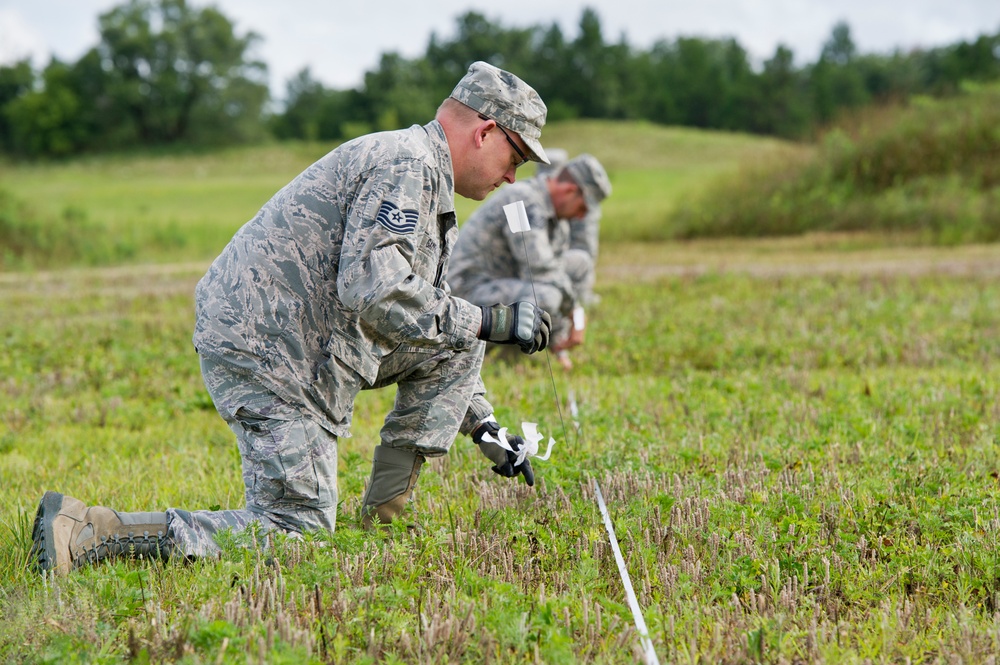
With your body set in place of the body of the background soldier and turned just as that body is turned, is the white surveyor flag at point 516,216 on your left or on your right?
on your right
